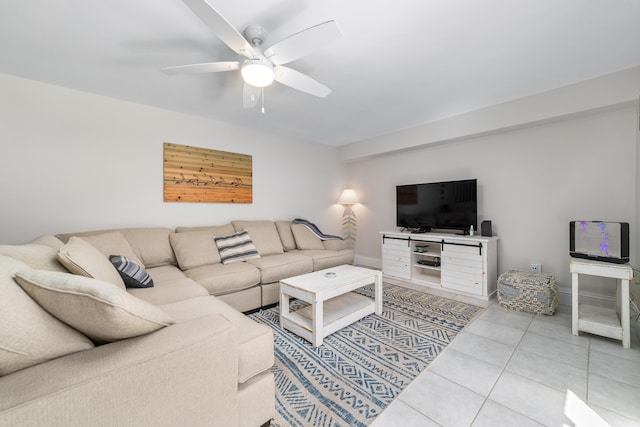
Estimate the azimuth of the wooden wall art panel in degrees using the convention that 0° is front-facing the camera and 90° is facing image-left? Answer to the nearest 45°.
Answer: approximately 315°

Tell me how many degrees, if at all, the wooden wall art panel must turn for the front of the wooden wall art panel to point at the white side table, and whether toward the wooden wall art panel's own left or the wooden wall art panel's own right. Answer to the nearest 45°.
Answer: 0° — it already faces it

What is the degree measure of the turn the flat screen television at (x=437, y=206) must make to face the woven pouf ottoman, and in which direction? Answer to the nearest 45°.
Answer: approximately 90° to its left

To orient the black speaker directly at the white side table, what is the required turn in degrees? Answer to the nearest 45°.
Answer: approximately 90° to its left

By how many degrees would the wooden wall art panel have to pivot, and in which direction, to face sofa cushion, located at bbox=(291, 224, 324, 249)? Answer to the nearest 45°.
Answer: approximately 45° to its left

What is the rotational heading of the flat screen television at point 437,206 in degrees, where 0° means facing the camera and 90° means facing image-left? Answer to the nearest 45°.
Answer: approximately 45°

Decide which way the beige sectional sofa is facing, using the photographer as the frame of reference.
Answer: facing the viewer and to the right of the viewer

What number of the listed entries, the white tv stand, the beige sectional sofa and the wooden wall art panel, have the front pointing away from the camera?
0

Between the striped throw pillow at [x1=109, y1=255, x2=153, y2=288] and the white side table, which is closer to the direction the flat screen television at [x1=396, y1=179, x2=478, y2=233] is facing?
the striped throw pillow

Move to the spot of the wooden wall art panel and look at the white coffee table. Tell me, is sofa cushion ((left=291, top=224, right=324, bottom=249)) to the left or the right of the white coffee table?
left

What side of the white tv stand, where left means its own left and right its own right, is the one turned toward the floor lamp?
right

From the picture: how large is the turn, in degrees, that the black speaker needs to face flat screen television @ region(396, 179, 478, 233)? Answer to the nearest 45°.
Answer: approximately 45° to its right

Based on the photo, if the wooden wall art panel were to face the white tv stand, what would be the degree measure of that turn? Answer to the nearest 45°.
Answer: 0° — it already faces it

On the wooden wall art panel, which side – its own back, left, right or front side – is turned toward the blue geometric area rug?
front

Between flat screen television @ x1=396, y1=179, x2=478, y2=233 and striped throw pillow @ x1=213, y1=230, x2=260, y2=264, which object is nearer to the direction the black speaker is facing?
the striped throw pillow

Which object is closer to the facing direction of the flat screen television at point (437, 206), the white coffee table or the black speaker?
the white coffee table

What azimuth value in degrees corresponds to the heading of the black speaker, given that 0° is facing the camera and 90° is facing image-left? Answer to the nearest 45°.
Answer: approximately 45°

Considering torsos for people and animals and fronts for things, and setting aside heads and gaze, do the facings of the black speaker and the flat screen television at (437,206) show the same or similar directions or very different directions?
same or similar directions
